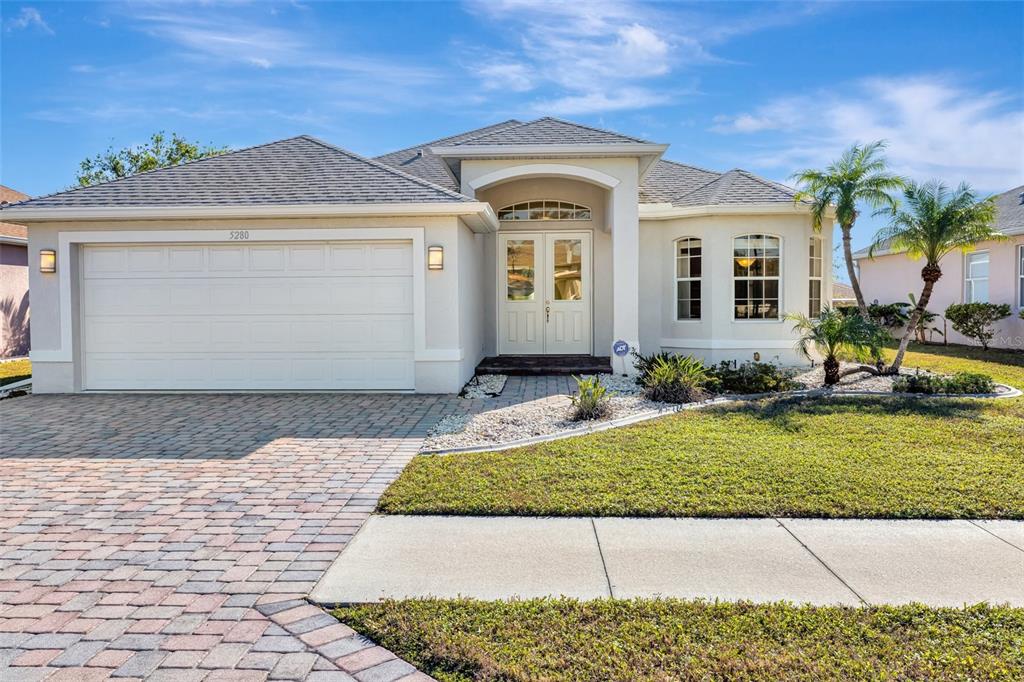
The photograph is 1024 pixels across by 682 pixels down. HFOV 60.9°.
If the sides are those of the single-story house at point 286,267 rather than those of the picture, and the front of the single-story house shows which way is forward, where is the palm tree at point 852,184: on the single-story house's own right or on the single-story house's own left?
on the single-story house's own left

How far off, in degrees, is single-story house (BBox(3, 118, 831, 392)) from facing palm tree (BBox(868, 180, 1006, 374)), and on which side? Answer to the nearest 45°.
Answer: approximately 90° to its left

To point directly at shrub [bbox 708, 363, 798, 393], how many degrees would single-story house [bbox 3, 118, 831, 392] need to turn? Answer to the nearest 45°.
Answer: approximately 90° to its left

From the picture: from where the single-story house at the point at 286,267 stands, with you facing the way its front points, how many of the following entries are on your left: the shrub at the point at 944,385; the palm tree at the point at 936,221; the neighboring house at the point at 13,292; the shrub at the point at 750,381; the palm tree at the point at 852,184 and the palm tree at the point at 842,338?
5

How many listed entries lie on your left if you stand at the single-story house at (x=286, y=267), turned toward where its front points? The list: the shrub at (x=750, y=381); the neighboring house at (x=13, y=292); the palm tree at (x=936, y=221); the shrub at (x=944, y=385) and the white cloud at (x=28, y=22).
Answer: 3

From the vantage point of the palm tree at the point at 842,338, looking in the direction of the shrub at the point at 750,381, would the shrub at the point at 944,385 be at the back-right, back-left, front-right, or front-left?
back-left

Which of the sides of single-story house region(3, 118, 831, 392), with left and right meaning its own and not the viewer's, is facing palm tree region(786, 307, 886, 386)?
left

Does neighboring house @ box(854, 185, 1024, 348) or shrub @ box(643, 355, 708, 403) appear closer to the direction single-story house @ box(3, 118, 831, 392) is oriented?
the shrub

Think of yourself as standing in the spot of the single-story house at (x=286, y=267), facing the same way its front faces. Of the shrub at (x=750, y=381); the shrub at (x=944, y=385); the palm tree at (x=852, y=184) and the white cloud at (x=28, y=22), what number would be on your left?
3

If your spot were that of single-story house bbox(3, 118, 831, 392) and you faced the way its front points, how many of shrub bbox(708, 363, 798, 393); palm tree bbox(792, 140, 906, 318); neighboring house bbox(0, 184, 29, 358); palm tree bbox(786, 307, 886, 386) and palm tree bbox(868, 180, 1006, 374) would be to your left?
4

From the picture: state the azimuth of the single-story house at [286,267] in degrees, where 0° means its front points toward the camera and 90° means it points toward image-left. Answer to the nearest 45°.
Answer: approximately 0°

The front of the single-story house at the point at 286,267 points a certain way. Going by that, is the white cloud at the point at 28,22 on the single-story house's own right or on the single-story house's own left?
on the single-story house's own right
